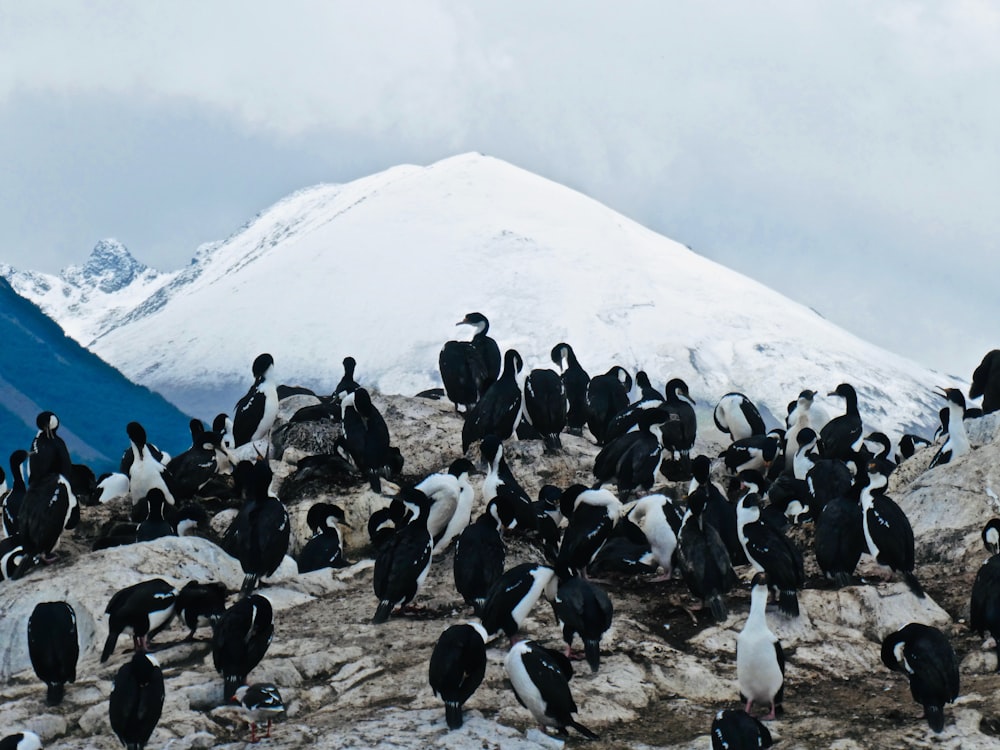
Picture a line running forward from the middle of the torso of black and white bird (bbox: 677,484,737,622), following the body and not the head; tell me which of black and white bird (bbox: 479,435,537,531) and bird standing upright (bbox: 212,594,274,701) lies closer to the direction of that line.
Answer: the black and white bird

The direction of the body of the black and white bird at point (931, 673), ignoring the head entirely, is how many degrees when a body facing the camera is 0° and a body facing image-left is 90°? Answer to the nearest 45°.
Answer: approximately 135°

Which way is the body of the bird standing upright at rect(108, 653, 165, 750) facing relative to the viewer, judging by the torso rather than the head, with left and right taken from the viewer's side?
facing away from the viewer

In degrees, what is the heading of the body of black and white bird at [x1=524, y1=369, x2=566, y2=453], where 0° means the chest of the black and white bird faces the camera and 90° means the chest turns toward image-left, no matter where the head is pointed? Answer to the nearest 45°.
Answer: approximately 180°

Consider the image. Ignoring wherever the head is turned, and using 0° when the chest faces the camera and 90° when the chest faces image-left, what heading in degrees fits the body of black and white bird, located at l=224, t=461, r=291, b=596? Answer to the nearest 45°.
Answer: approximately 180°

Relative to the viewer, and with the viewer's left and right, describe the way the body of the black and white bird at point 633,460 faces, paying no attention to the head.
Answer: facing away from the viewer and to the right of the viewer

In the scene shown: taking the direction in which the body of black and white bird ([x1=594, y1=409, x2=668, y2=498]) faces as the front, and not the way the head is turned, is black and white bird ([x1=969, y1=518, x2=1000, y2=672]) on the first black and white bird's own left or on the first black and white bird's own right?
on the first black and white bird's own right

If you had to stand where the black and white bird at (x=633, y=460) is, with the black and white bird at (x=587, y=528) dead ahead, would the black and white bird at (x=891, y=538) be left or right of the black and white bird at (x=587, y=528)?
left

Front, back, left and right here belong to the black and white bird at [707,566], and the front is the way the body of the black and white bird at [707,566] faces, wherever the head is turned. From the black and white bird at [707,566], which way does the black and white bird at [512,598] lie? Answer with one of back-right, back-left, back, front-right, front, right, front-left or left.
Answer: left

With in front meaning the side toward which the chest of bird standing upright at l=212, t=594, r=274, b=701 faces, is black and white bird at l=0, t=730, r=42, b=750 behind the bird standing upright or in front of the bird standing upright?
behind

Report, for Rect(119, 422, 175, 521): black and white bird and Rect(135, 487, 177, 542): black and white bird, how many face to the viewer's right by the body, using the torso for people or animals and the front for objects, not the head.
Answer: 0

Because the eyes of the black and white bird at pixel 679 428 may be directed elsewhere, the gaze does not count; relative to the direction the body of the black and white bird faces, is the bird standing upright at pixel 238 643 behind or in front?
behind

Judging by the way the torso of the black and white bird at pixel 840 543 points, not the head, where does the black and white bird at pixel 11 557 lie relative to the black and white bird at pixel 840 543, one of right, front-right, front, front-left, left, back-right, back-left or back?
left
